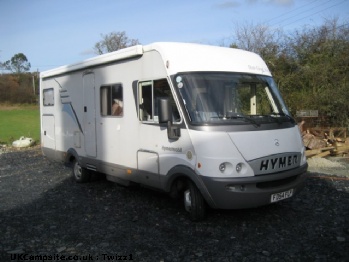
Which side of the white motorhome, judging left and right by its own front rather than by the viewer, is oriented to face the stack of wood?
left

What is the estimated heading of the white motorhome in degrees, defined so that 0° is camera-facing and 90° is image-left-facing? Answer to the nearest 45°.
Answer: approximately 315°
